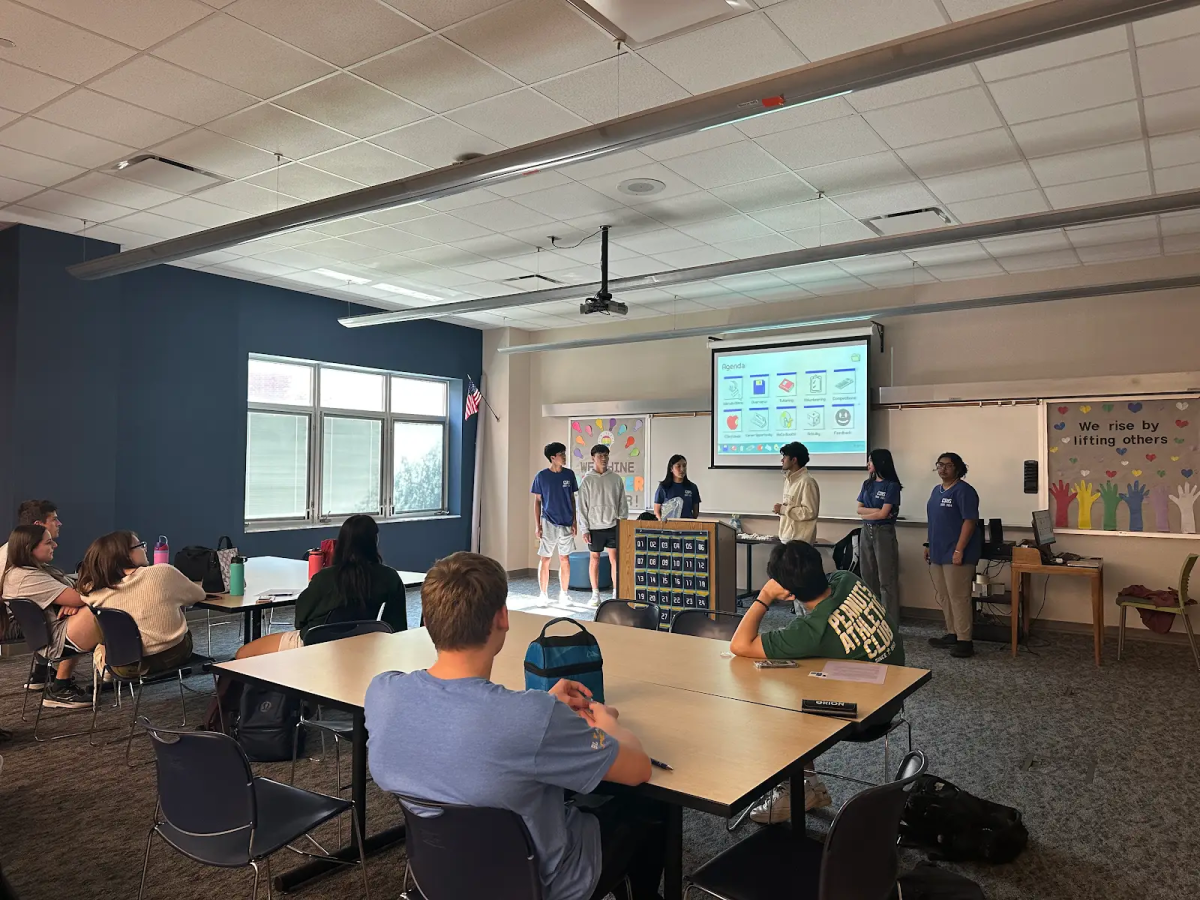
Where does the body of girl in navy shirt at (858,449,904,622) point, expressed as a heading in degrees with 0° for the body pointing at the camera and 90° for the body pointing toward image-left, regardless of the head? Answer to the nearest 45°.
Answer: approximately 45°

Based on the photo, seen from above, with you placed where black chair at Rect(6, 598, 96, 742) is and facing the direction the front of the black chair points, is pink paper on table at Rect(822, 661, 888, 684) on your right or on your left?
on your right

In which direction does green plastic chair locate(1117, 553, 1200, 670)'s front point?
to the viewer's left

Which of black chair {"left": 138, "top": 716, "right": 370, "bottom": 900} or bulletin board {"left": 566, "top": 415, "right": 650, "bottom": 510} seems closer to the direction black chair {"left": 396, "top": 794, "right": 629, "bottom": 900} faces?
the bulletin board

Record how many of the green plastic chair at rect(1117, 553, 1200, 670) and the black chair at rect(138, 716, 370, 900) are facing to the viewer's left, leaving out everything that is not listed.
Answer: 1

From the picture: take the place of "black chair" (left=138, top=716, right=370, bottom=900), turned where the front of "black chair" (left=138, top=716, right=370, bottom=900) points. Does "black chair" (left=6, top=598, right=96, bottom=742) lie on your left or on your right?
on your left

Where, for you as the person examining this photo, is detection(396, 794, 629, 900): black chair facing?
facing away from the viewer and to the right of the viewer

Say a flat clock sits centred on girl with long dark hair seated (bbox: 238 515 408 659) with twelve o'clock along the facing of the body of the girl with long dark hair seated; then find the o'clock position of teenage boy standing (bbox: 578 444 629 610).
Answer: The teenage boy standing is roughly at 1 o'clock from the girl with long dark hair seated.

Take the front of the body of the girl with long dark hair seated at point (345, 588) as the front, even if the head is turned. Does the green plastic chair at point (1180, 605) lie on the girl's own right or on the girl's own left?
on the girl's own right

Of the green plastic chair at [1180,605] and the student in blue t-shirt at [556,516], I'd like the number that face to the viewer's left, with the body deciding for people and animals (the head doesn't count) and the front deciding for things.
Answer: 1

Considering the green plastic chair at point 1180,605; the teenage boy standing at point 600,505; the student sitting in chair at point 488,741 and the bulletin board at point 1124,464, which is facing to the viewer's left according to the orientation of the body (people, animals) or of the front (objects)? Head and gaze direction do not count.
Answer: the green plastic chair

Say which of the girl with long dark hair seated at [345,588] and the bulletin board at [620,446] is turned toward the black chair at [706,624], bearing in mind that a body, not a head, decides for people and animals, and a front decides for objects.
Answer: the bulletin board
